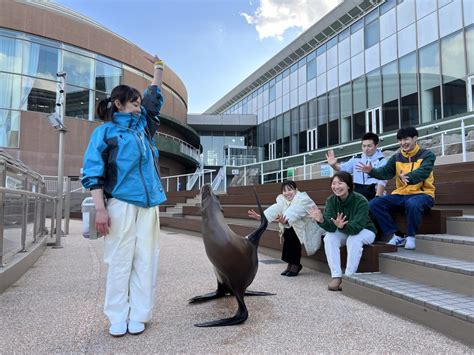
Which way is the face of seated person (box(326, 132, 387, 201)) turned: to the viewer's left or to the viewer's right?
to the viewer's left

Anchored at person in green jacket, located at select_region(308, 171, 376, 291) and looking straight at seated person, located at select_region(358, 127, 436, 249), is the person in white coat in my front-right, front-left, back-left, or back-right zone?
back-left

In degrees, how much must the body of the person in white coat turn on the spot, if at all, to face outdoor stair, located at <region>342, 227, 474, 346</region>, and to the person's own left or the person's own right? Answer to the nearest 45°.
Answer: approximately 90° to the person's own left

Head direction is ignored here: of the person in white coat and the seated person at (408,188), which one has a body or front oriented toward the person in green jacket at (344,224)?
the seated person

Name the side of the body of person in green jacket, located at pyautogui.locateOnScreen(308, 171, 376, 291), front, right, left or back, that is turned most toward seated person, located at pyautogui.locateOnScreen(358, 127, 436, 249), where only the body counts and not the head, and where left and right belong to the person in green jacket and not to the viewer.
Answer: back

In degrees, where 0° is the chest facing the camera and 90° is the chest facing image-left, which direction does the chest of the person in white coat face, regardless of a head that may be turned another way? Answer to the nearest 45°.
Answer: approximately 45°

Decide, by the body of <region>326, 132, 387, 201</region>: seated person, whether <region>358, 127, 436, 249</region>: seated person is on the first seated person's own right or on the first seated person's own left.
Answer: on the first seated person's own left
